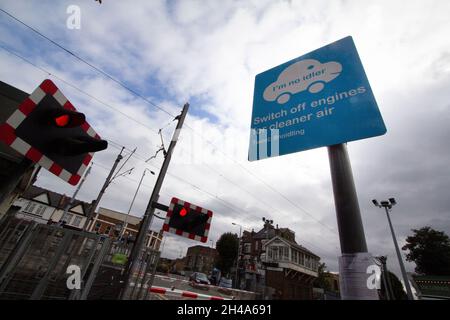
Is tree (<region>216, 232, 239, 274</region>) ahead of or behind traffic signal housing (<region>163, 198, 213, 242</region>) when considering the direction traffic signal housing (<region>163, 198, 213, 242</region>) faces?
behind

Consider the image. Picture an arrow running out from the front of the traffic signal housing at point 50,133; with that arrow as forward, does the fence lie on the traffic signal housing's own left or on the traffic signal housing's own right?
on the traffic signal housing's own left

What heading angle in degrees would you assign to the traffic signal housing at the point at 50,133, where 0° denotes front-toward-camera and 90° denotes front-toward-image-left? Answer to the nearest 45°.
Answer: approximately 315°

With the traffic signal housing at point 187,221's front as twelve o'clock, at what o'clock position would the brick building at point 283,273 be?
The brick building is roughly at 7 o'clock from the traffic signal housing.

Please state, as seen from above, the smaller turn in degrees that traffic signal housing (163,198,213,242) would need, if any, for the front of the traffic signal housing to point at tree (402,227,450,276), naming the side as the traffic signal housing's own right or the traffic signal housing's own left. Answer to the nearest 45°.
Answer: approximately 135° to the traffic signal housing's own left

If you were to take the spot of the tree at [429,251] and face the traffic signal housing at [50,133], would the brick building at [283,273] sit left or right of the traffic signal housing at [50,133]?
right

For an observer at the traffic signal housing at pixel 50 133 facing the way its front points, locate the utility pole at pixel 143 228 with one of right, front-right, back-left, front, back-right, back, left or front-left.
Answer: left

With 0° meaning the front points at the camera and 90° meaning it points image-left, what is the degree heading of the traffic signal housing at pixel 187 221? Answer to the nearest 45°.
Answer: approximately 0°

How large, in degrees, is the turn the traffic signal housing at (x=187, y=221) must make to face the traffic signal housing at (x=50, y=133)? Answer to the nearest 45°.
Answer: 0° — it already faces it

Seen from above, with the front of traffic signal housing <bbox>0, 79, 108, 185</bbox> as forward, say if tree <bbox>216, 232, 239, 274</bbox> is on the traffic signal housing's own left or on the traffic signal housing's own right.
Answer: on the traffic signal housing's own left

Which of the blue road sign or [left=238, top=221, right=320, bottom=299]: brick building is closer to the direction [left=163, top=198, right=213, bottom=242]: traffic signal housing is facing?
the blue road sign
